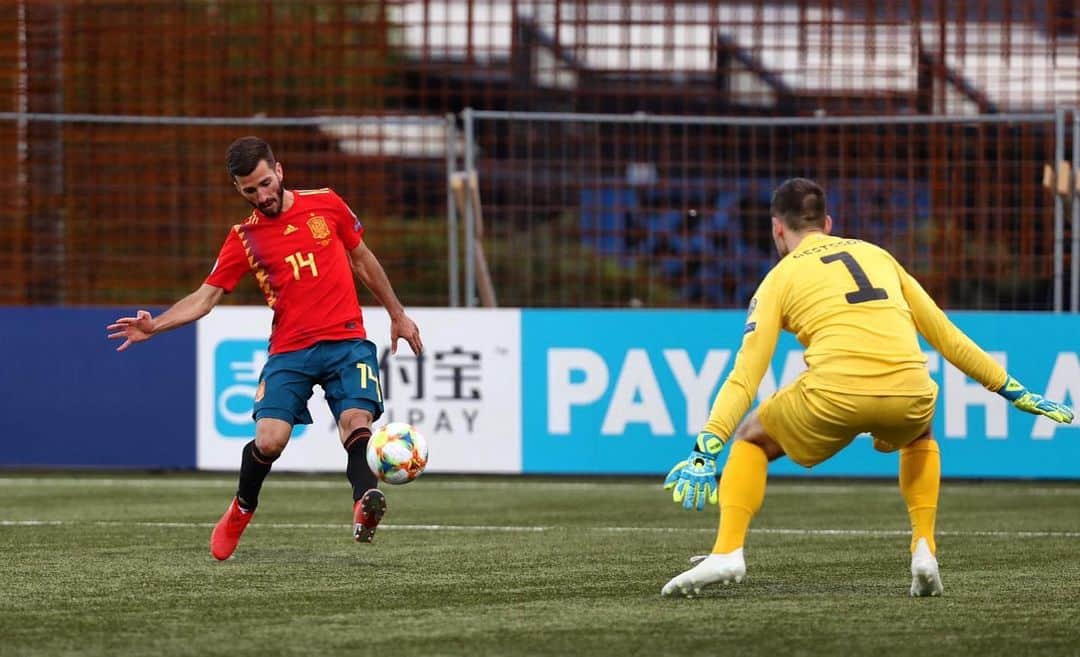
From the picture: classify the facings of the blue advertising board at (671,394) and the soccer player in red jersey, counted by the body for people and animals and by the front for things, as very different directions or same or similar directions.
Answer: same or similar directions

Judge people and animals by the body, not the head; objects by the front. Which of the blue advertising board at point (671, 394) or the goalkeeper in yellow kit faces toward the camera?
the blue advertising board

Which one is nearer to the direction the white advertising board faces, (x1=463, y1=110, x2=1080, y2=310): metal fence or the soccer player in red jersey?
the soccer player in red jersey

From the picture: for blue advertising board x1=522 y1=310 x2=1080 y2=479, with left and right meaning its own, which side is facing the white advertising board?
right

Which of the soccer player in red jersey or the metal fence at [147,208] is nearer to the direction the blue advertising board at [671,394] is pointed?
the soccer player in red jersey

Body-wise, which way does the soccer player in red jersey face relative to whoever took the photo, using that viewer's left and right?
facing the viewer

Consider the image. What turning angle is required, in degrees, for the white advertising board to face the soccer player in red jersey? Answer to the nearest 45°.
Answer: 0° — it already faces them

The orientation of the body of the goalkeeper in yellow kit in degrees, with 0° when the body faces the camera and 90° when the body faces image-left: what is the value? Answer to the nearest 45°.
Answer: approximately 135°

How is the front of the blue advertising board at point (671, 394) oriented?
toward the camera

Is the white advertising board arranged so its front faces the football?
yes

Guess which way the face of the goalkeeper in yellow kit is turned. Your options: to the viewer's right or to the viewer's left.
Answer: to the viewer's left

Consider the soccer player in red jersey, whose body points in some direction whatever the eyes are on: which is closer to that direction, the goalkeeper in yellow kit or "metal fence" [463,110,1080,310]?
the goalkeeper in yellow kit

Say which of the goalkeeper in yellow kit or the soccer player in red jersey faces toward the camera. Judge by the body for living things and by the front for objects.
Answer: the soccer player in red jersey

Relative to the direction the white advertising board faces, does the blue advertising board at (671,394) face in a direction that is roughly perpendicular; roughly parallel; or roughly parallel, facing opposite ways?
roughly parallel
